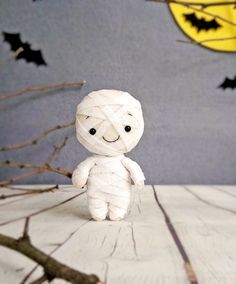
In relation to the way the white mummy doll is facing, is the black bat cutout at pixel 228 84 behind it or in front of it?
behind

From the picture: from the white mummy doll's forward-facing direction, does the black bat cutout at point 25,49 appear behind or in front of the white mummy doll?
behind

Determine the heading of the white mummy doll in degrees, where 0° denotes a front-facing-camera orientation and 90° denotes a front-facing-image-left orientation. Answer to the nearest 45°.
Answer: approximately 0°
